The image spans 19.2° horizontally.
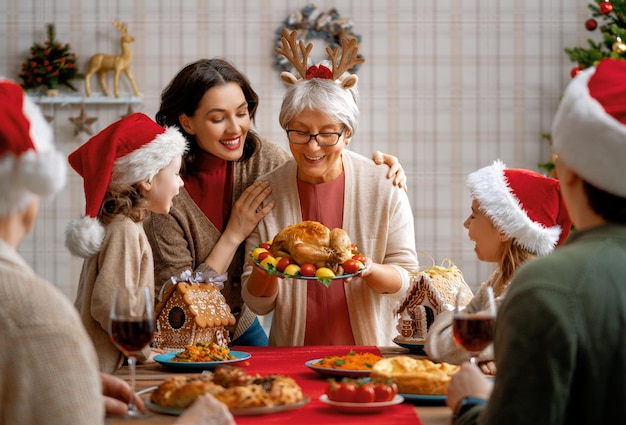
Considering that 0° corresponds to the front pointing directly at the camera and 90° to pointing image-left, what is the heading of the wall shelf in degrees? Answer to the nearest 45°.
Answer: approximately 0°

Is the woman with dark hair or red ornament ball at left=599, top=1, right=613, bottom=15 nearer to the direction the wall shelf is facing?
the woman with dark hair

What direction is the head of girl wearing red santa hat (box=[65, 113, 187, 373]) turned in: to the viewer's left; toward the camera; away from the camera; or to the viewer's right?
to the viewer's right

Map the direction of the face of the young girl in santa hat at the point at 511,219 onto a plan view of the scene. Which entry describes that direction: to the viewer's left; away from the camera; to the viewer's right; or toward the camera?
to the viewer's left

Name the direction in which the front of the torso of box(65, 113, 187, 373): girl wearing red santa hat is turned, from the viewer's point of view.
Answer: to the viewer's right
